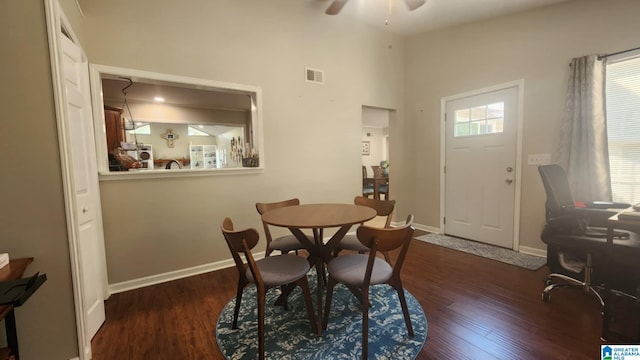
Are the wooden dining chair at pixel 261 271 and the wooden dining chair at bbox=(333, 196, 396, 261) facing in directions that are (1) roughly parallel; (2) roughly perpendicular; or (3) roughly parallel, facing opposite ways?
roughly parallel, facing opposite ways

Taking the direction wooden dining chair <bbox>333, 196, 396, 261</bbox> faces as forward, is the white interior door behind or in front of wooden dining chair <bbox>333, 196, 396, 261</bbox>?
in front

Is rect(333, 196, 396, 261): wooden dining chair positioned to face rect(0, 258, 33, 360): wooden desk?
yes

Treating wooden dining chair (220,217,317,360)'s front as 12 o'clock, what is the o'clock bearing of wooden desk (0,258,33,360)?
The wooden desk is roughly at 7 o'clock from the wooden dining chair.

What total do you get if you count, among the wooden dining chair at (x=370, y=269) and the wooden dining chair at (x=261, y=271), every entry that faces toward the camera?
0

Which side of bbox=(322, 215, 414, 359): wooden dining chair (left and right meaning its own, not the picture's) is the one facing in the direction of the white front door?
right

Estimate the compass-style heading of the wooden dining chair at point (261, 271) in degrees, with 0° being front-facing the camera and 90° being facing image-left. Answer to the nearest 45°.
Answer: approximately 225°

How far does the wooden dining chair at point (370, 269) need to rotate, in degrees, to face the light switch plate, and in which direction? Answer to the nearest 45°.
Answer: approximately 90° to its right

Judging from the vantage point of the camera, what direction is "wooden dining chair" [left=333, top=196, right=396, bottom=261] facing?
facing the viewer and to the left of the viewer

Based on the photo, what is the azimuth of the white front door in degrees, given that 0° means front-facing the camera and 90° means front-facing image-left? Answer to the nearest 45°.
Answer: approximately 45°

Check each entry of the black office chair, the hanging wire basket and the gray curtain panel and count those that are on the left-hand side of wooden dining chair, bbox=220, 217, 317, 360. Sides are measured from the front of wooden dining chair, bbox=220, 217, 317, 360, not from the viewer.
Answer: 1

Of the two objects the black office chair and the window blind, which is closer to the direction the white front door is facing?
the black office chair

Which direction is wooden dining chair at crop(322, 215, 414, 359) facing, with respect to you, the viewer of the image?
facing away from the viewer and to the left of the viewer

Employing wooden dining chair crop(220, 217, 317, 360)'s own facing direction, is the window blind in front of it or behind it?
in front

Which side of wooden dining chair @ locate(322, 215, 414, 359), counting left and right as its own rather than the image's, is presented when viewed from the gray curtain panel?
right
